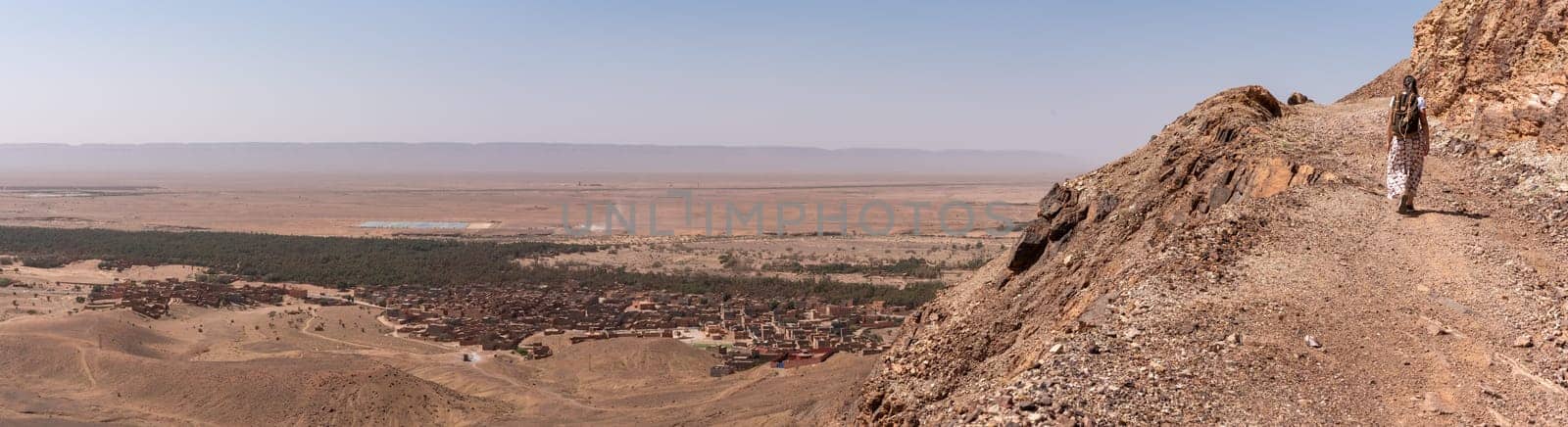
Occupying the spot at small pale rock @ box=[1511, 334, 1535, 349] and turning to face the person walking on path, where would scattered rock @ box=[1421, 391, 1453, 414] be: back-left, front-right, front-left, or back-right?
back-left

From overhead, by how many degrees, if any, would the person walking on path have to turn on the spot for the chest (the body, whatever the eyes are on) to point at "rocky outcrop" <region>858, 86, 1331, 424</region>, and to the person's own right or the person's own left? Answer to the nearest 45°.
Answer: approximately 90° to the person's own left

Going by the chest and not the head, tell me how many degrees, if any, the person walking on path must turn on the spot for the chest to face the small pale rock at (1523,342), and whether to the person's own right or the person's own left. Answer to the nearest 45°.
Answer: approximately 180°

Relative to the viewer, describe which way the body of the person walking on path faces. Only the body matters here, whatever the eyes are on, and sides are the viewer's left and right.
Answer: facing away from the viewer

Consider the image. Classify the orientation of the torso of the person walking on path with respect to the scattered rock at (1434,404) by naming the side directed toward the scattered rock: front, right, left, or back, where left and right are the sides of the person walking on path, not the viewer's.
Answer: back
